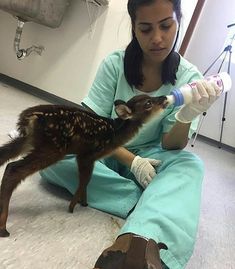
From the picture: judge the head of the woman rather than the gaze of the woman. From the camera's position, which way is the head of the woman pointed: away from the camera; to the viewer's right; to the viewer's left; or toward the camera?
toward the camera

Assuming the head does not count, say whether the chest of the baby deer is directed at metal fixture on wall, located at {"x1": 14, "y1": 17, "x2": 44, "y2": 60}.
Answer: no

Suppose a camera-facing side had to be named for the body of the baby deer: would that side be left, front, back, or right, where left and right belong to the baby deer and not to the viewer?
right

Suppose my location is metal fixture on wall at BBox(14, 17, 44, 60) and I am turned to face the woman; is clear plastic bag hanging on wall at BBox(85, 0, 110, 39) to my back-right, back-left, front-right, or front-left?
front-left

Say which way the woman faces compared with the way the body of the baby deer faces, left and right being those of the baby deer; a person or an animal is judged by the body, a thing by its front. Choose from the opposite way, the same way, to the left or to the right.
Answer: to the right

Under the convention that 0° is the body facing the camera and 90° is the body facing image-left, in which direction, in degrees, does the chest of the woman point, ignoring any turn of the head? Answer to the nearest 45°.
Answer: approximately 0°

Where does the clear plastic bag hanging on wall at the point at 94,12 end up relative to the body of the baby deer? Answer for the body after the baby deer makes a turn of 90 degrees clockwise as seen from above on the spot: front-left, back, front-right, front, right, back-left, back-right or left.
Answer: back

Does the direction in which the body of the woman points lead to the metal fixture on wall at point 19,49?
no
